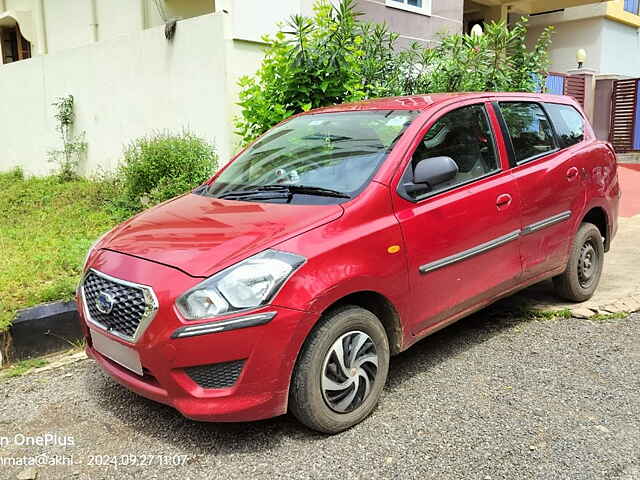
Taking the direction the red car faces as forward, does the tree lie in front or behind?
behind

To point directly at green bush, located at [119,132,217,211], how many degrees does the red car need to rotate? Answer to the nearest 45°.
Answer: approximately 90° to its right

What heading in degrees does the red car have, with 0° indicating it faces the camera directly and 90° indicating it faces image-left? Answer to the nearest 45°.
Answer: approximately 45°

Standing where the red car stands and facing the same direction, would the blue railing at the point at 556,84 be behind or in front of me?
behind

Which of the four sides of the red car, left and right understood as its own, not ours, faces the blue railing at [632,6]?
back
